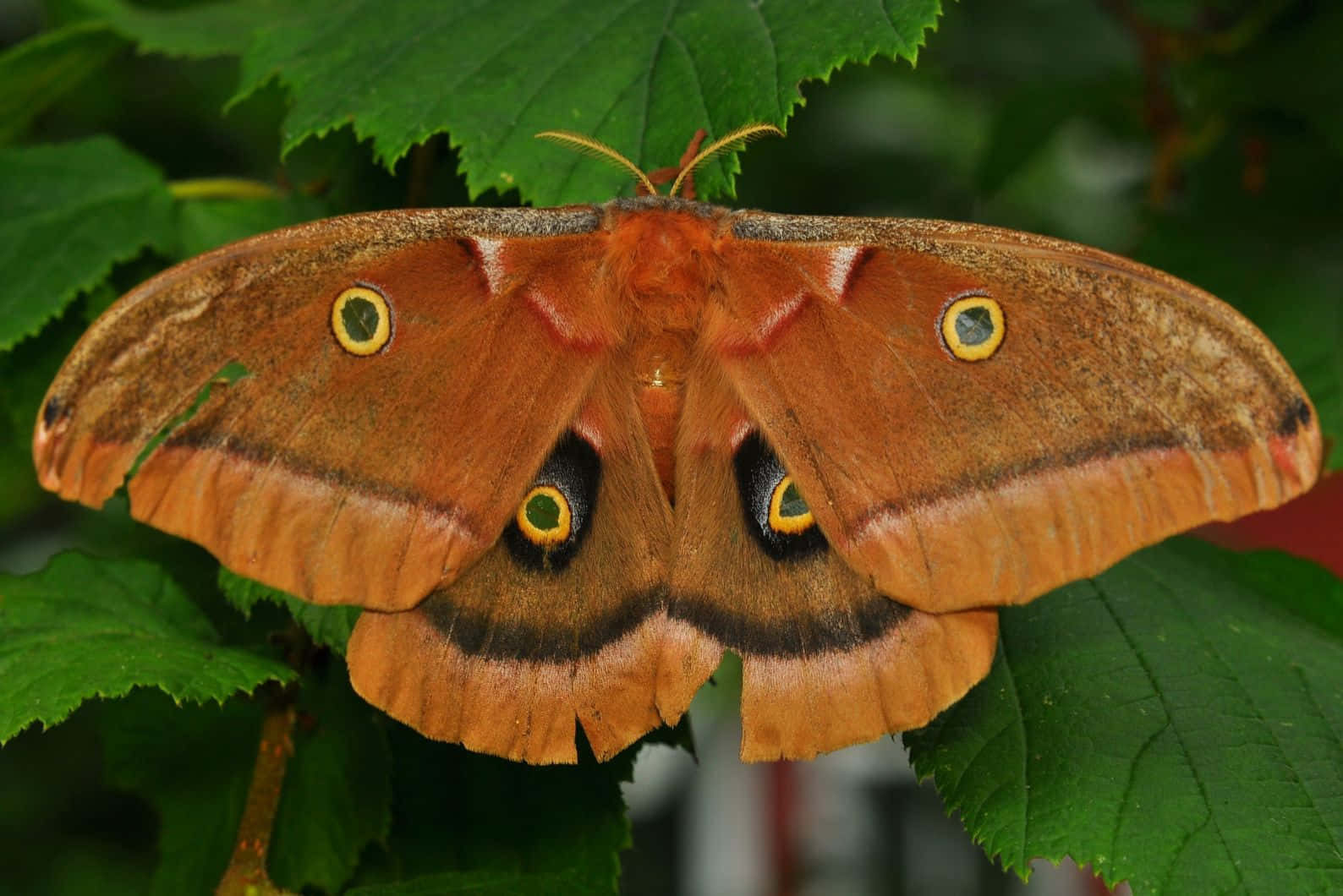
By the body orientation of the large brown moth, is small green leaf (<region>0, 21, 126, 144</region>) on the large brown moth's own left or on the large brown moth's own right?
on the large brown moth's own left

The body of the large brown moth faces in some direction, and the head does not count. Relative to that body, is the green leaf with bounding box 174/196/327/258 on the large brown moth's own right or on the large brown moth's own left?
on the large brown moth's own left

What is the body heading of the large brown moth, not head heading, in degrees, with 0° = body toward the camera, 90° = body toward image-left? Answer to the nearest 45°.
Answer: approximately 180°
